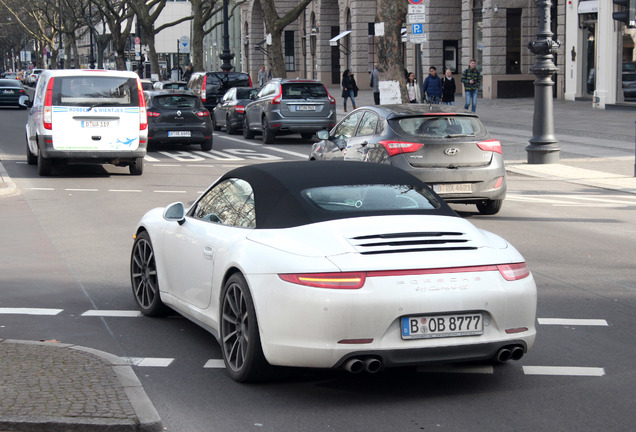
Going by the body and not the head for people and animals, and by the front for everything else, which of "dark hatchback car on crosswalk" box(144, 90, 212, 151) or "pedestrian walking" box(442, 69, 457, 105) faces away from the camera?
the dark hatchback car on crosswalk

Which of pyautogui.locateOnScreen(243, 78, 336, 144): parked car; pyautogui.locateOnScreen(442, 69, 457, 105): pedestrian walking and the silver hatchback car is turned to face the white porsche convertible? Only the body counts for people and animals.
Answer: the pedestrian walking

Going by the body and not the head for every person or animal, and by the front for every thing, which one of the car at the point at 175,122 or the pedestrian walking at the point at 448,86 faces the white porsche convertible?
the pedestrian walking

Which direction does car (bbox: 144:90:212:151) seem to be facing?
away from the camera

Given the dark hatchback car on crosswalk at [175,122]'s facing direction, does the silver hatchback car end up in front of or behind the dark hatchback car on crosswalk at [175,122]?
behind

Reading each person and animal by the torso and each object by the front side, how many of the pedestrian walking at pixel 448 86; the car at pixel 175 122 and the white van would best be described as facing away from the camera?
2

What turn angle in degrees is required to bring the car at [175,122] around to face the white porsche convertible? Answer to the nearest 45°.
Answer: approximately 180°

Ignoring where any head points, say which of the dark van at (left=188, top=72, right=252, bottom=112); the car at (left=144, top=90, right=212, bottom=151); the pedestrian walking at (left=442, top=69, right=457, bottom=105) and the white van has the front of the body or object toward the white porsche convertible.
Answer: the pedestrian walking

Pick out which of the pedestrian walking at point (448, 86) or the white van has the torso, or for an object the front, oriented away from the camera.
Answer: the white van

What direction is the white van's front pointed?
away from the camera

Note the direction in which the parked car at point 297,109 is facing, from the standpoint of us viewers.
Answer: facing away from the viewer and to the left of the viewer

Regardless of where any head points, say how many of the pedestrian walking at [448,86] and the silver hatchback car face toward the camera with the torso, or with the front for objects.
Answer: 1

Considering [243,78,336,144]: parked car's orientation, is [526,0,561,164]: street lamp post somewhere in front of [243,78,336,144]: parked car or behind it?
behind
